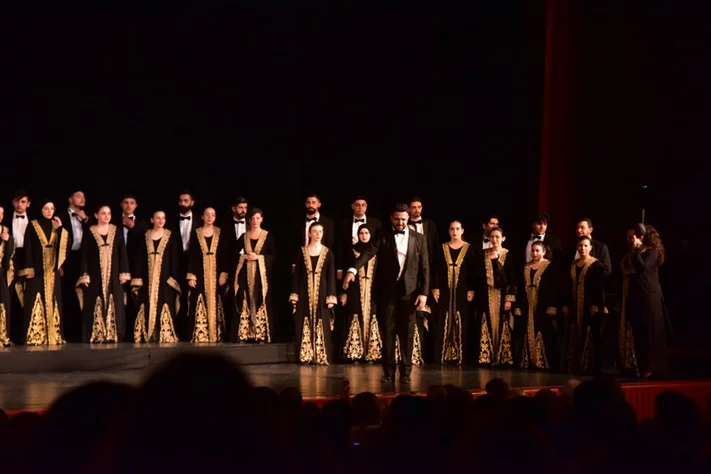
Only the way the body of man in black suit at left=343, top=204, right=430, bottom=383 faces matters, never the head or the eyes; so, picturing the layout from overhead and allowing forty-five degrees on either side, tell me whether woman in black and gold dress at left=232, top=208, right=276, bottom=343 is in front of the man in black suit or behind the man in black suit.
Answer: behind

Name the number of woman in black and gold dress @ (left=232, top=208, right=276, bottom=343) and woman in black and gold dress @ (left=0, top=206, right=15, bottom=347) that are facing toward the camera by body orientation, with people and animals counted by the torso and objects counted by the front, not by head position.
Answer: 2

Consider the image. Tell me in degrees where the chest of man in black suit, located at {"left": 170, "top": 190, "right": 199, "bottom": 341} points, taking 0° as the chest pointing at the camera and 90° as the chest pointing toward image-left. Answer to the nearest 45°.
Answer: approximately 0°

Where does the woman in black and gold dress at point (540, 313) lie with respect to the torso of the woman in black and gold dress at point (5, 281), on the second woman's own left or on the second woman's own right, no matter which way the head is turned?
on the second woman's own left
